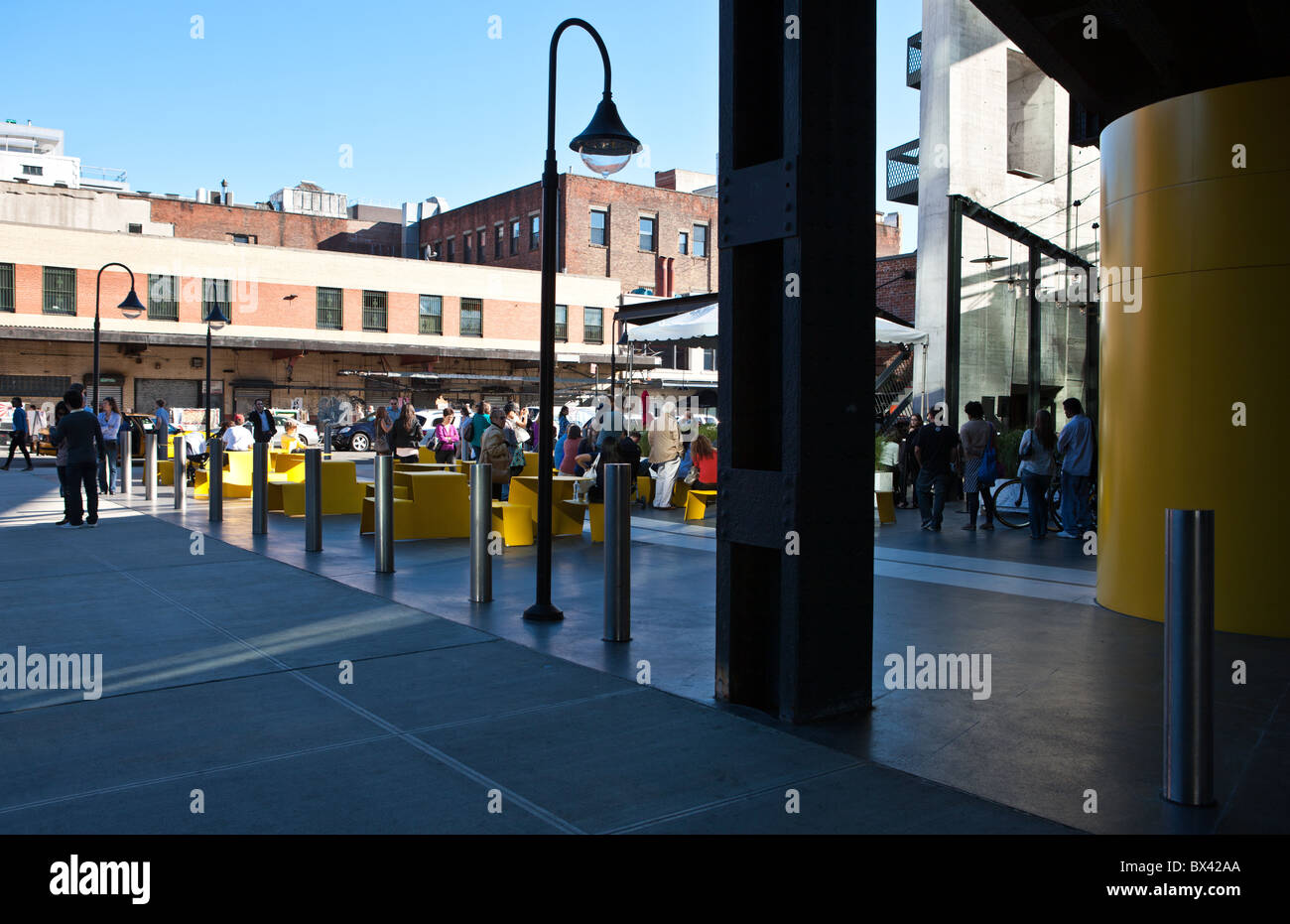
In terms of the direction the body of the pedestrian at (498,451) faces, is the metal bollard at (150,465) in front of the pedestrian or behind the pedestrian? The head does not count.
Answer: behind

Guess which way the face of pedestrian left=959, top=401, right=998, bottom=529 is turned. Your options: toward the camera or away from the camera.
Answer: away from the camera

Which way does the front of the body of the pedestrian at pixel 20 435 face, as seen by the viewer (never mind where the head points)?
to the viewer's left

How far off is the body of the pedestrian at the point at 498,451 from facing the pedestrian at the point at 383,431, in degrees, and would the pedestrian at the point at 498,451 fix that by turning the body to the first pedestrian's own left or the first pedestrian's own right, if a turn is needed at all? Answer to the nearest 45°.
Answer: approximately 90° to the first pedestrian's own left

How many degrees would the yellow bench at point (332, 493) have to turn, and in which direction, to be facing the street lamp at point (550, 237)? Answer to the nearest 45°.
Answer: approximately 90° to its left

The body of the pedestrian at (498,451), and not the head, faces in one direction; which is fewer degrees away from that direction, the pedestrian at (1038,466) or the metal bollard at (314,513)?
the pedestrian
